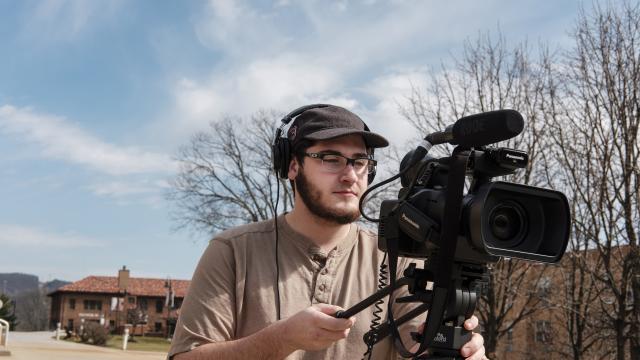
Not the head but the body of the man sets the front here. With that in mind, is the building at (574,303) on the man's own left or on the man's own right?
on the man's own left

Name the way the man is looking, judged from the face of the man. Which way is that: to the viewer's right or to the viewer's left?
to the viewer's right
